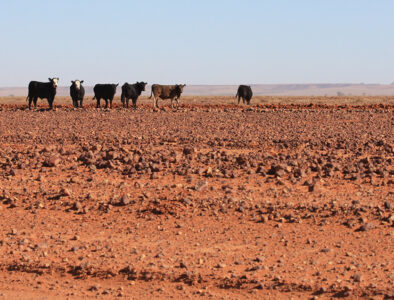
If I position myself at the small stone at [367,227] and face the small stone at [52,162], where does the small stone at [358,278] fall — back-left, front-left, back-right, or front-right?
back-left

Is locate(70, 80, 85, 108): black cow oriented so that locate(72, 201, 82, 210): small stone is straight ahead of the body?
yes

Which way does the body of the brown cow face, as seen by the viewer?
to the viewer's right

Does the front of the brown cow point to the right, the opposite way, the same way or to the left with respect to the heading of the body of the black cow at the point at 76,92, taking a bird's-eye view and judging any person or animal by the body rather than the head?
to the left

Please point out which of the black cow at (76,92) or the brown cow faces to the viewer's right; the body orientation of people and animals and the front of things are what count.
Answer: the brown cow

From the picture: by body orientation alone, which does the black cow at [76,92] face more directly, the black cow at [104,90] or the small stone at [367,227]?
the small stone

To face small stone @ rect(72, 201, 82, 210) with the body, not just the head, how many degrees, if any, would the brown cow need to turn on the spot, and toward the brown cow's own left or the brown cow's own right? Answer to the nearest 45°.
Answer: approximately 90° to the brown cow's own right

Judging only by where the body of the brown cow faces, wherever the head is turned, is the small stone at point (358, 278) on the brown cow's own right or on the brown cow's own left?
on the brown cow's own right

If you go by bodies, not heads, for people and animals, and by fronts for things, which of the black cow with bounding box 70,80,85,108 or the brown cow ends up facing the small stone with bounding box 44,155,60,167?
the black cow

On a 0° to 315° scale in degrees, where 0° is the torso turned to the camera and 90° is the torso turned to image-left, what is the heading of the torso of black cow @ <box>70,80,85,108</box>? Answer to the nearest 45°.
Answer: approximately 0°

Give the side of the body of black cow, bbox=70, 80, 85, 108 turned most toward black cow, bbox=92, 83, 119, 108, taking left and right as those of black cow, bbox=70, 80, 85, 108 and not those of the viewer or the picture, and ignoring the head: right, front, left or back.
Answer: left

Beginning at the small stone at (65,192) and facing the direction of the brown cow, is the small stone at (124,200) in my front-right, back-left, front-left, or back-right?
back-right

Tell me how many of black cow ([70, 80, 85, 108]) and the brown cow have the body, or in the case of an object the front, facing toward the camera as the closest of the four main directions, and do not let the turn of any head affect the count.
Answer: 1

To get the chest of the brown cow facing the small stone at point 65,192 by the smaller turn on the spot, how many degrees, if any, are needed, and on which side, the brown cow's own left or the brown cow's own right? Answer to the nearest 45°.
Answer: approximately 90° to the brown cow's own right

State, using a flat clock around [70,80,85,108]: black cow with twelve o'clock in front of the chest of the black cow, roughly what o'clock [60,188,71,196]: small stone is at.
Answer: The small stone is roughly at 12 o'clock from the black cow.

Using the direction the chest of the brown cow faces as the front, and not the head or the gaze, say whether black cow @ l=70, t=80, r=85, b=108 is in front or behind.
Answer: behind
